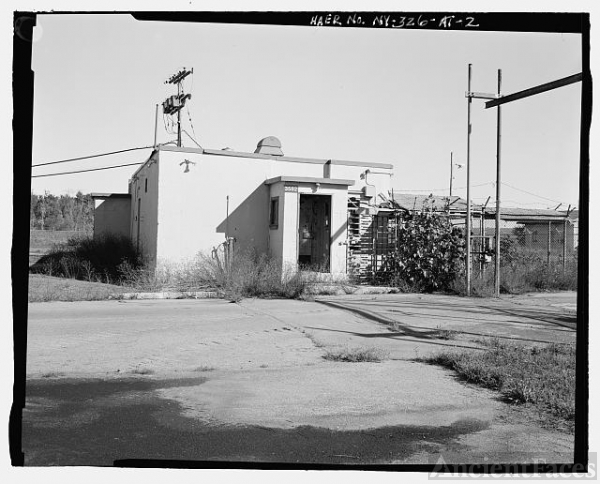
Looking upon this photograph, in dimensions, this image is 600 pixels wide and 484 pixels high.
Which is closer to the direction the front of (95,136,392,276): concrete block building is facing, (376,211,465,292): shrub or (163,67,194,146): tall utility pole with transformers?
the shrub

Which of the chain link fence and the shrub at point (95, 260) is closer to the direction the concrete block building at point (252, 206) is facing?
the chain link fence

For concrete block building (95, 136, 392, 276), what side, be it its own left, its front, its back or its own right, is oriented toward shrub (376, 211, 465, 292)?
left

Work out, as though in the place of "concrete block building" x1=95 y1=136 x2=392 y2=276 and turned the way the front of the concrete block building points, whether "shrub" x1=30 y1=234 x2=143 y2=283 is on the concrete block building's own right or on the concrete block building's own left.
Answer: on the concrete block building's own right

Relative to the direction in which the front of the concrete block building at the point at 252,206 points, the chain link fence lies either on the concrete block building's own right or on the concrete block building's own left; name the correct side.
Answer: on the concrete block building's own left

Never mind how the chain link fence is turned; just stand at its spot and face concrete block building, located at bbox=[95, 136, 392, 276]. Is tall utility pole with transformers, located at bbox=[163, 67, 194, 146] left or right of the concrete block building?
right

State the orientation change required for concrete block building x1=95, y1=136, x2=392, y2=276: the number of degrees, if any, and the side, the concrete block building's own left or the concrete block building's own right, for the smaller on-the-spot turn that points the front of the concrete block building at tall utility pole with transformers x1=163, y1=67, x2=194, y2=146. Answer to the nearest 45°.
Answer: approximately 180°

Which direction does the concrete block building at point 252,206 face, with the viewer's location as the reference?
facing the viewer

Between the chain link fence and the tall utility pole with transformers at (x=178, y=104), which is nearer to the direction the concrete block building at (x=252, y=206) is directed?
the chain link fence
